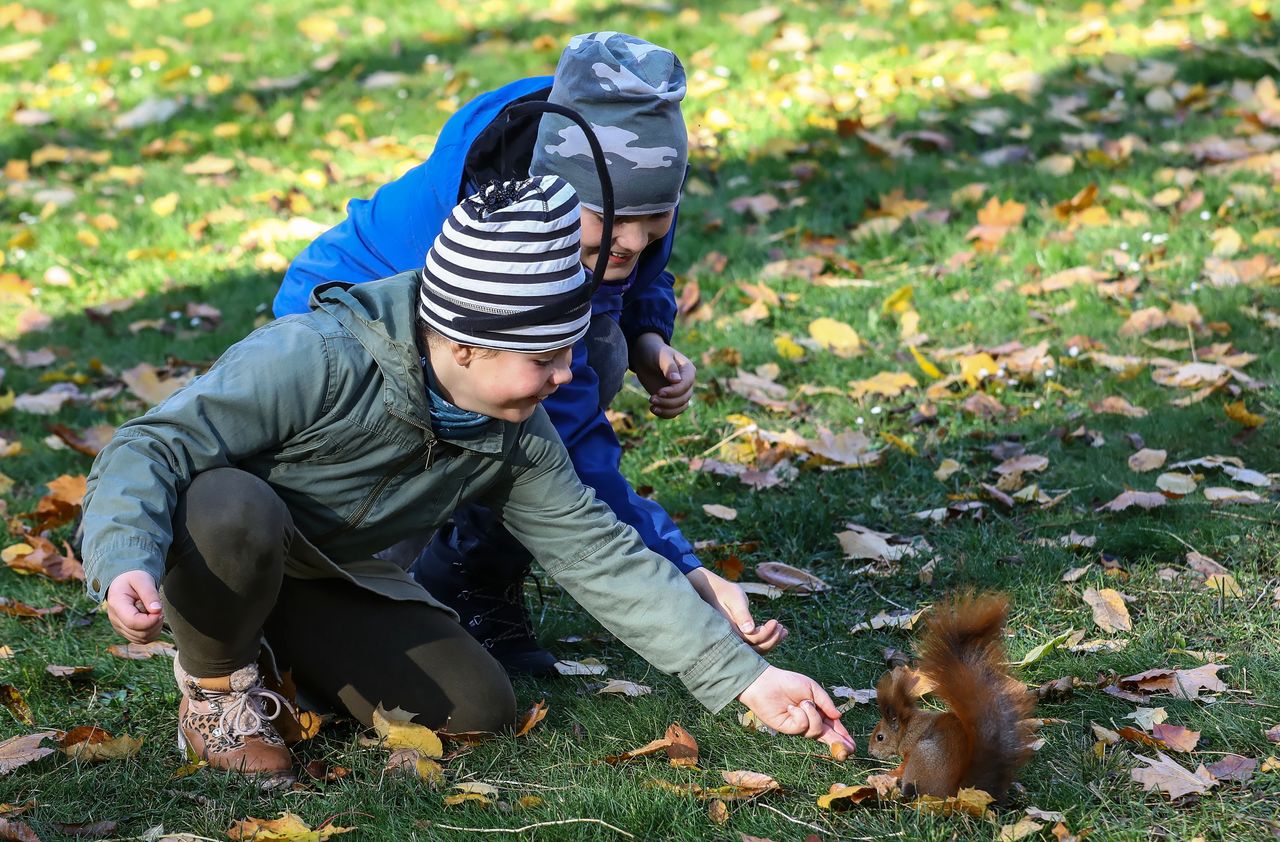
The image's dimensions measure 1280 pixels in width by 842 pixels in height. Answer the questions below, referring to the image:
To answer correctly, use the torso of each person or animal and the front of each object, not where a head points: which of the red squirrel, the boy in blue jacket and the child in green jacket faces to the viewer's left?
the red squirrel

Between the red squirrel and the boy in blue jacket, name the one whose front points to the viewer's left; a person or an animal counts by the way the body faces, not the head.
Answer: the red squirrel

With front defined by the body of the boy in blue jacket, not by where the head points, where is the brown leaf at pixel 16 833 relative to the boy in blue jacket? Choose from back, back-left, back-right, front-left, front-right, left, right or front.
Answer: right

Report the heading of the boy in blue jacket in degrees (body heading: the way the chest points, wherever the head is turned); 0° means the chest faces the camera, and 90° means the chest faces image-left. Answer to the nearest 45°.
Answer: approximately 315°

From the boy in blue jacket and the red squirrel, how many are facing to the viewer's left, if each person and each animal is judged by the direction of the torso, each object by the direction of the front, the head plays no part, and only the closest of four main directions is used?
1

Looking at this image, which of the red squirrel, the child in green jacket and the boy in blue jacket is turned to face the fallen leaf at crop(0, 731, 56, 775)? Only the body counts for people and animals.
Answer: the red squirrel

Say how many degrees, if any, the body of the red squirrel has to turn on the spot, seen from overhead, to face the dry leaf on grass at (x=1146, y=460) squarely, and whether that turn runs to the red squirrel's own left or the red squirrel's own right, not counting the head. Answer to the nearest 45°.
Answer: approximately 90° to the red squirrel's own right

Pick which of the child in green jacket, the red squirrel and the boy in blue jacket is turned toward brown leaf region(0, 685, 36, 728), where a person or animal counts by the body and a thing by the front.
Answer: the red squirrel

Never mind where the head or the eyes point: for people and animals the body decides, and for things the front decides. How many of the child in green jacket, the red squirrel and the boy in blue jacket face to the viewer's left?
1

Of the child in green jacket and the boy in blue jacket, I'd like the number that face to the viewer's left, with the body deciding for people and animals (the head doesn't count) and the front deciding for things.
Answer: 0

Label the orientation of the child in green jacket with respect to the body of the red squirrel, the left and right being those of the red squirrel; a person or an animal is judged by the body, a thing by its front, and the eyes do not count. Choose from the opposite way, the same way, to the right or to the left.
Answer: the opposite way

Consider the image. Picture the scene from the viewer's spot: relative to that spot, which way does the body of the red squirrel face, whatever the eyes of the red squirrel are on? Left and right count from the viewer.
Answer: facing to the left of the viewer

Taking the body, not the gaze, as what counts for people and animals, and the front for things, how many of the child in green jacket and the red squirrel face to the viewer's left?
1

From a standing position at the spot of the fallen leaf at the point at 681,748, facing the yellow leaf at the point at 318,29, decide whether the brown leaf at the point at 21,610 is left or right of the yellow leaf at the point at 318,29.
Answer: left

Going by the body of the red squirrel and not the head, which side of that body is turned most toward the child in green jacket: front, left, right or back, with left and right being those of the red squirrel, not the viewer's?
front
